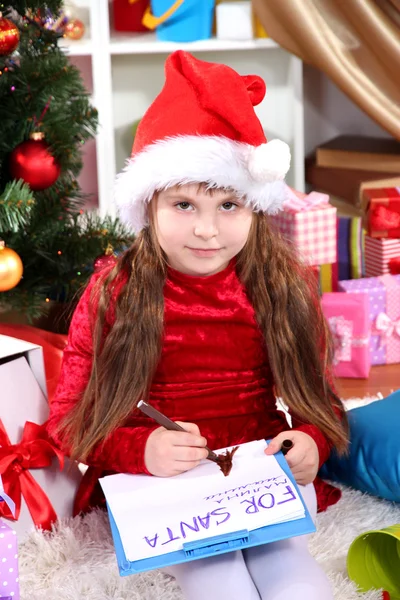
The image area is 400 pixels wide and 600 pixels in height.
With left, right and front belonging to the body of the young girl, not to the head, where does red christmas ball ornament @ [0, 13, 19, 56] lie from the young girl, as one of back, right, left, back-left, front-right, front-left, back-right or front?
back-right

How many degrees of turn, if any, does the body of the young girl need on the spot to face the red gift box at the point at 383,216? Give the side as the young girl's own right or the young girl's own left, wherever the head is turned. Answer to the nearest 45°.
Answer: approximately 135° to the young girl's own left

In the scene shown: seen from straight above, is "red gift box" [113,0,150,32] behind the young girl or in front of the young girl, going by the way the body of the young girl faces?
behind

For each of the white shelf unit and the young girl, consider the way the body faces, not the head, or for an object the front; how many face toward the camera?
2

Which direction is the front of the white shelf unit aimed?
toward the camera

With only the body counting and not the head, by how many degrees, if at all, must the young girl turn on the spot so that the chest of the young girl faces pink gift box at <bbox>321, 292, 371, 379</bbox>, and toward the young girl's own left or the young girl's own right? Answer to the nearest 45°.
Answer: approximately 135° to the young girl's own left

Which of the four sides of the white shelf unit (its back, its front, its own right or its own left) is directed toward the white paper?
front

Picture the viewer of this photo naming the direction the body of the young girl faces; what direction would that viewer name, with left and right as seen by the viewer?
facing the viewer

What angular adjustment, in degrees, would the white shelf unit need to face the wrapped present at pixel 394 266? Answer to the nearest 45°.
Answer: approximately 45° to its left

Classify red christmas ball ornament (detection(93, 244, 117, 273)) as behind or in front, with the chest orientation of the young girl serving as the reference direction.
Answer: behind

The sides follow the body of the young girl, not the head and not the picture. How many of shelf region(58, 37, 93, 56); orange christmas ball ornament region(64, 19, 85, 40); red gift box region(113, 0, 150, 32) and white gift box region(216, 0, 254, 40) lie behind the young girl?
4
